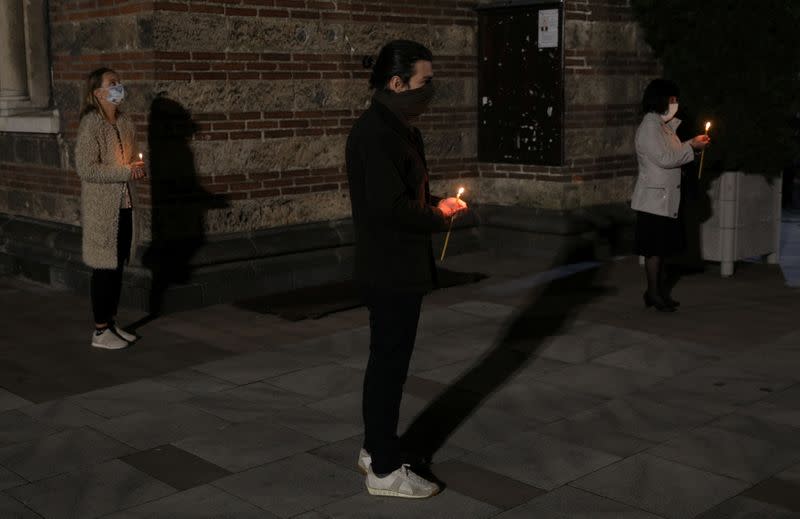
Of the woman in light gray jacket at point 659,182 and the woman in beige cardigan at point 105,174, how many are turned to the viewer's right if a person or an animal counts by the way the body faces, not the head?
2

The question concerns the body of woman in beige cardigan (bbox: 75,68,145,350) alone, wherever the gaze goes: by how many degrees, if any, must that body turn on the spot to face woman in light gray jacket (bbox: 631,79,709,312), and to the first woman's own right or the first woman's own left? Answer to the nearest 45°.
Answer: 0° — they already face them

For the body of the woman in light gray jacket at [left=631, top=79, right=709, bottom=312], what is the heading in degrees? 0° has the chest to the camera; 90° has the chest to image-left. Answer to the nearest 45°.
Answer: approximately 270°

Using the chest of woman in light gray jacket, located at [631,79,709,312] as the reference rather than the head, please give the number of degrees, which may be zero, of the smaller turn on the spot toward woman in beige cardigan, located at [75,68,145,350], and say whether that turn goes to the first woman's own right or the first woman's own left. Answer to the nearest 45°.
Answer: approximately 135° to the first woman's own right

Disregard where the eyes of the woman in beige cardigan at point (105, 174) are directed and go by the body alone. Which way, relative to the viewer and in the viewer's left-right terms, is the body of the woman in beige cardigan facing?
facing to the right of the viewer
